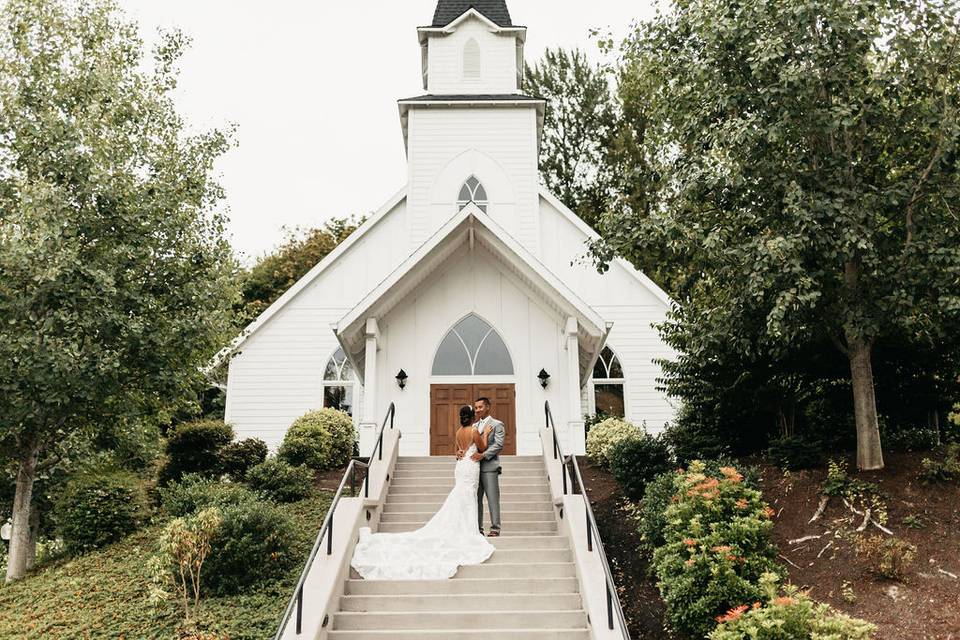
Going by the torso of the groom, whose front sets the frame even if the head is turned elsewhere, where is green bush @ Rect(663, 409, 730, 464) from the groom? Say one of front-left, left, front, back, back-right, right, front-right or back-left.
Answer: back

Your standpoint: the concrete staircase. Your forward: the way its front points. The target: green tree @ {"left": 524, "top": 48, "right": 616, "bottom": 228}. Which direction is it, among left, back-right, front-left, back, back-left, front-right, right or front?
back

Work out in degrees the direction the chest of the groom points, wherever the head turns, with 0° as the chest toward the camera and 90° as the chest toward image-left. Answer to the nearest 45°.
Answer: approximately 45°

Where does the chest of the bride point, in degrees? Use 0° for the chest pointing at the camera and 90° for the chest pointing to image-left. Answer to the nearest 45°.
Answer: approximately 225°

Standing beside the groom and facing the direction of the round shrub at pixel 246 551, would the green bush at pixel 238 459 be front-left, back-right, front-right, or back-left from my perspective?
front-right

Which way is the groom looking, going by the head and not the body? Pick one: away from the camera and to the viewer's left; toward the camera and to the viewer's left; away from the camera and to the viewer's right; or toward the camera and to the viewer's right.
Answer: toward the camera and to the viewer's left

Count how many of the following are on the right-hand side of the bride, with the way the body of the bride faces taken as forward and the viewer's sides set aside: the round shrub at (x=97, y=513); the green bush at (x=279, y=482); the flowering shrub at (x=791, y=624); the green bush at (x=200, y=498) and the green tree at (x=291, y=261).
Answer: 1

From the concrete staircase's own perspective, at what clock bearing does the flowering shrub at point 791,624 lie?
The flowering shrub is roughly at 10 o'clock from the concrete staircase.

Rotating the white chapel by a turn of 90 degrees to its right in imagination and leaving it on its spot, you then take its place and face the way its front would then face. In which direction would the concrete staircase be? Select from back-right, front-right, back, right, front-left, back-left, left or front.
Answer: left

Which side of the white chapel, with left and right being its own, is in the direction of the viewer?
front

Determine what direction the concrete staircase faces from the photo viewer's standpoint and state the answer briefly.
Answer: facing the viewer

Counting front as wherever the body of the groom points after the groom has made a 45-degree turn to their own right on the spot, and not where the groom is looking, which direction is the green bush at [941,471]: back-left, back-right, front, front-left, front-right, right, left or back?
back

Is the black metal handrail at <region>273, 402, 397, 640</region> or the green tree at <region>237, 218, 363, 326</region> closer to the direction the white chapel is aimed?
the black metal handrail

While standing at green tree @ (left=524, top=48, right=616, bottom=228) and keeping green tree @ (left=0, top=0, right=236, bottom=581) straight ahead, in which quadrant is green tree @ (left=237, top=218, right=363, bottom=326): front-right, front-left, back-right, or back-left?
front-right

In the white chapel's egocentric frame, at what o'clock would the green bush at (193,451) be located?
The green bush is roughly at 2 o'clock from the white chapel.
